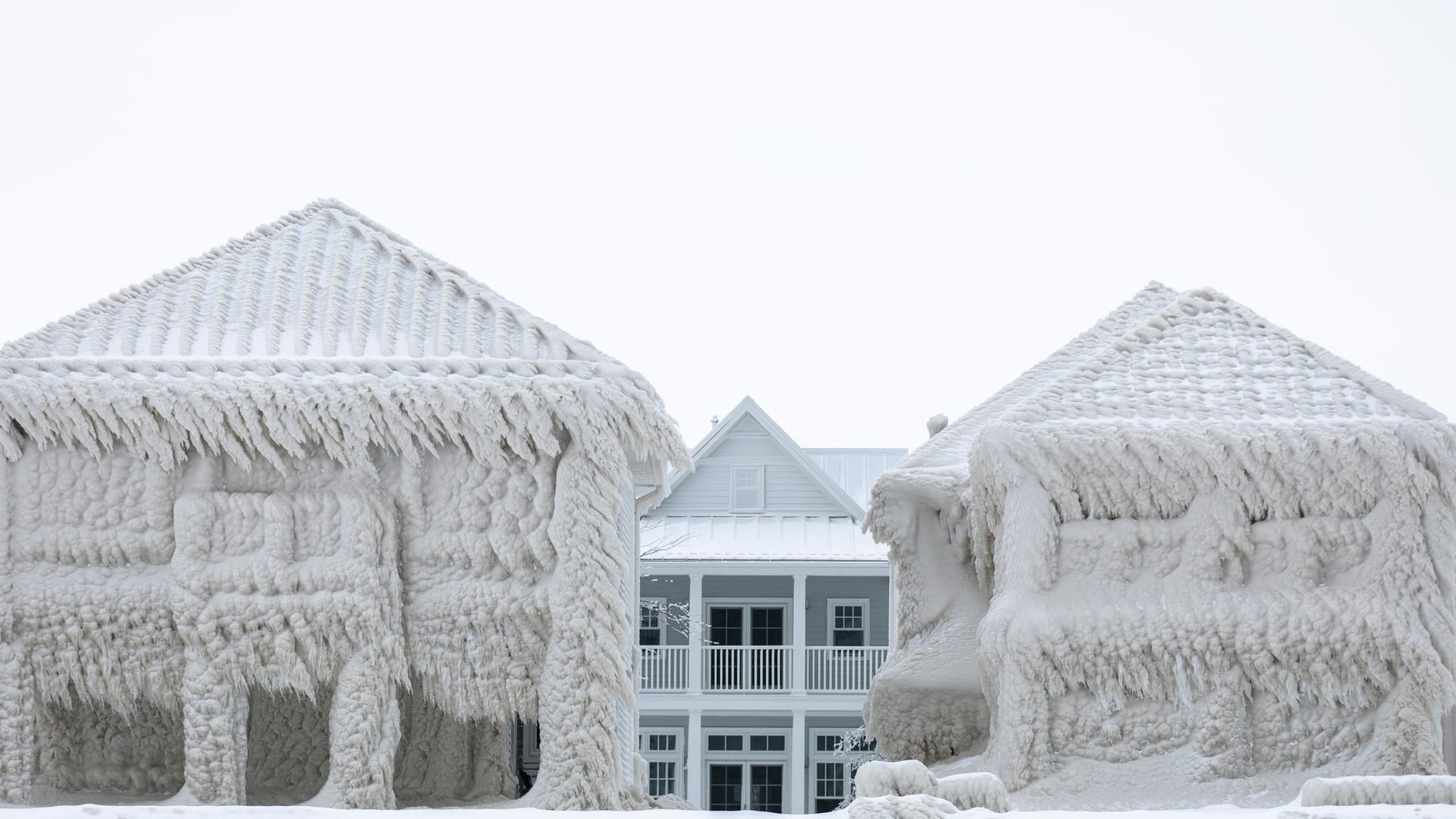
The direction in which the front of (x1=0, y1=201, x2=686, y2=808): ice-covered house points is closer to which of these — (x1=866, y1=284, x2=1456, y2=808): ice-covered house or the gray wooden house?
the ice-covered house

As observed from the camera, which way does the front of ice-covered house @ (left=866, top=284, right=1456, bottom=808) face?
facing the viewer

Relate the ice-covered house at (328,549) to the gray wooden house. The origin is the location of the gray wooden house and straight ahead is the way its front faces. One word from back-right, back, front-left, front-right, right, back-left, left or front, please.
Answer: front

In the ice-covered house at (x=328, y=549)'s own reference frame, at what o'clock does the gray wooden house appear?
The gray wooden house is roughly at 7 o'clock from the ice-covered house.

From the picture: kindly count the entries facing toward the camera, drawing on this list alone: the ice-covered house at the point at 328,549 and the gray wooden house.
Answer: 2

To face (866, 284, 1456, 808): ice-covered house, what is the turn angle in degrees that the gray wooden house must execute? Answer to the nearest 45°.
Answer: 0° — it already faces it

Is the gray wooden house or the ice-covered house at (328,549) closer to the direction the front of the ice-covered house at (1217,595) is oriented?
the ice-covered house

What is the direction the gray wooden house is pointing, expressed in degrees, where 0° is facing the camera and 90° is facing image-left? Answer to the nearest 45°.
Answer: approximately 0°

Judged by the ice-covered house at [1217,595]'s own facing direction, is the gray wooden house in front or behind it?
behind

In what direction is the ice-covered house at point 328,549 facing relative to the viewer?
toward the camera

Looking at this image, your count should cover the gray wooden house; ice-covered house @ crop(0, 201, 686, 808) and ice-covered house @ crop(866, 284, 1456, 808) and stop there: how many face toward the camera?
3

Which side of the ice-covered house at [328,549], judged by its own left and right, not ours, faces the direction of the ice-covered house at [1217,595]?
left
